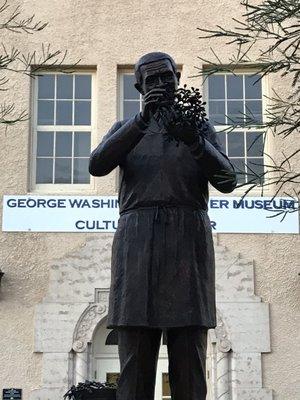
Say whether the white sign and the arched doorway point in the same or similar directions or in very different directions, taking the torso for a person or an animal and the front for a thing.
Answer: same or similar directions

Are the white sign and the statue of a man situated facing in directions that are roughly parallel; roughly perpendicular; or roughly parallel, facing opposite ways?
roughly parallel

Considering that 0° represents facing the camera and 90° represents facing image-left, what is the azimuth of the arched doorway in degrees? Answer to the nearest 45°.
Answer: approximately 0°

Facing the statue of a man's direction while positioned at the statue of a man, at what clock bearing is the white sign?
The white sign is roughly at 6 o'clock from the statue of a man.

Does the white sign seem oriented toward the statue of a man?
yes

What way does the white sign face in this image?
toward the camera

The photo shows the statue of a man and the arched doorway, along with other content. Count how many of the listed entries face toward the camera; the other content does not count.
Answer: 2

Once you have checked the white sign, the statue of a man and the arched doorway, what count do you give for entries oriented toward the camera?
3

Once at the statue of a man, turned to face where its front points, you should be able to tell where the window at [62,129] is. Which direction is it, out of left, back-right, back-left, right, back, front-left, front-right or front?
back

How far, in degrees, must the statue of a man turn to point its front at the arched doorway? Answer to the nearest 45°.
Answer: approximately 180°
